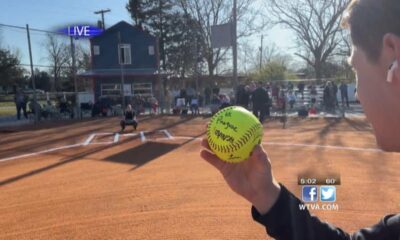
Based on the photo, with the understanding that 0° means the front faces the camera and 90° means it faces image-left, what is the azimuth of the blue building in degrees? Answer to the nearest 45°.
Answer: approximately 0°

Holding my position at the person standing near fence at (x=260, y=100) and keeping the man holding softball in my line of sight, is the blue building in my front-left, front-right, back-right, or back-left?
back-right

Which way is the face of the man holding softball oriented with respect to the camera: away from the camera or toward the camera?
away from the camera

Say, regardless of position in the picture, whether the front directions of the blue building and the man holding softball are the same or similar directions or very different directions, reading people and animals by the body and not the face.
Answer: very different directions

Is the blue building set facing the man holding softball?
yes

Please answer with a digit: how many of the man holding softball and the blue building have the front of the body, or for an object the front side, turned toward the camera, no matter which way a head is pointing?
1

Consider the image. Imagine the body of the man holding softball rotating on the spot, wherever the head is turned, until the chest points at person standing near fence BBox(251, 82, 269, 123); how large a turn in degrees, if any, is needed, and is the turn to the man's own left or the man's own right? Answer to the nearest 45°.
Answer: approximately 45° to the man's own right

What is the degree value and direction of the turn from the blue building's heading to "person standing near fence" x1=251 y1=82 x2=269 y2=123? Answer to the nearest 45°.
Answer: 0° — it already faces them

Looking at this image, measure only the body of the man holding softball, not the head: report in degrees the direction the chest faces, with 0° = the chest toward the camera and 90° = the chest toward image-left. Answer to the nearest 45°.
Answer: approximately 135°

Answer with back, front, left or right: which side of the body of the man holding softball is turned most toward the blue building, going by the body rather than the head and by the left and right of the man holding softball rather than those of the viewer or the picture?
front
